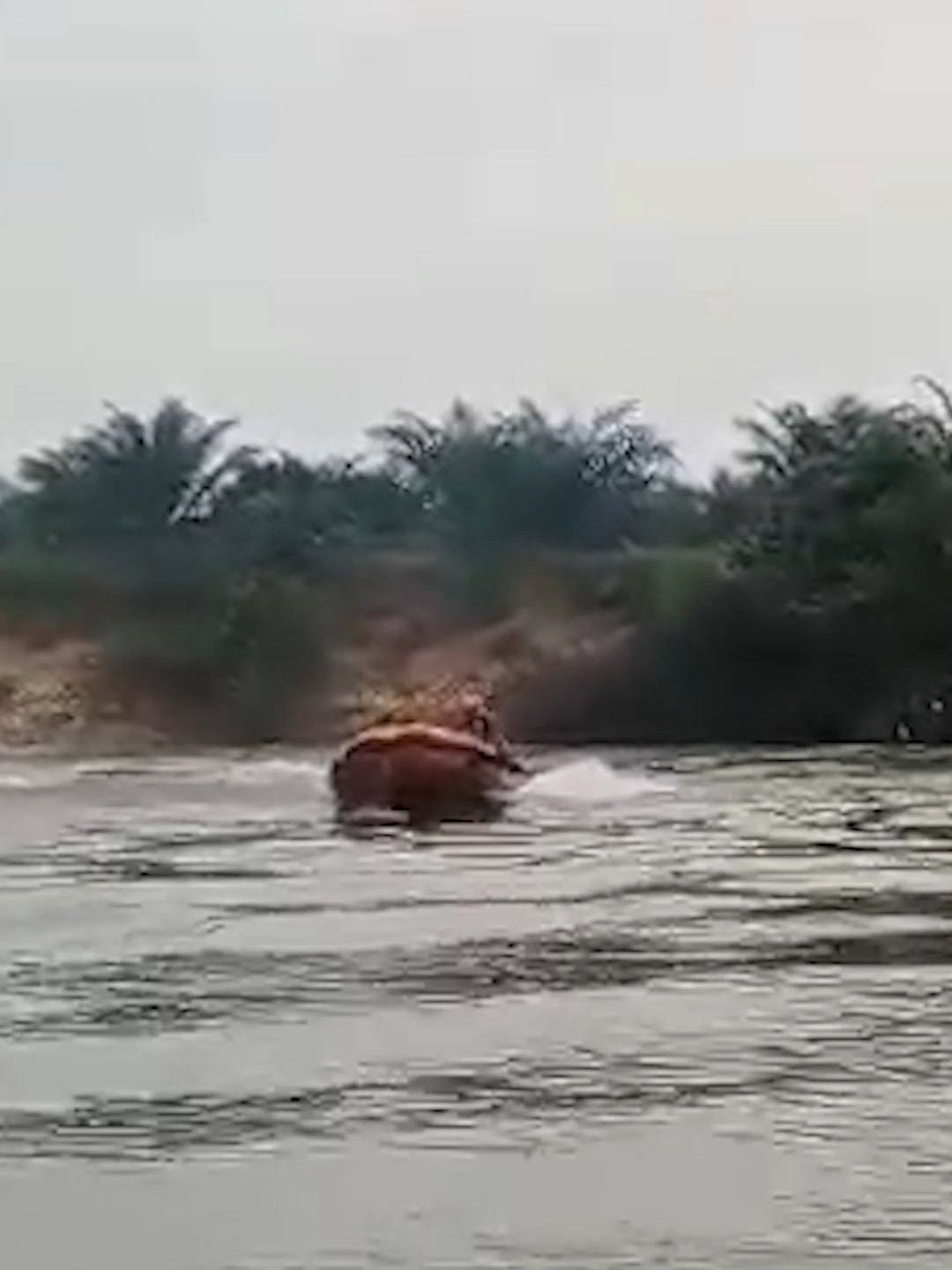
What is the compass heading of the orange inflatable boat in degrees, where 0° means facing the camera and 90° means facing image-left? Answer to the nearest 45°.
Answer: approximately 90°
